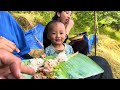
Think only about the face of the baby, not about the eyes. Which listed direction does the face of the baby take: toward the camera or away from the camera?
toward the camera

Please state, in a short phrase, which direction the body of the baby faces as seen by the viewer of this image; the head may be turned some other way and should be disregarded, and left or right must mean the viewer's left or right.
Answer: facing the viewer

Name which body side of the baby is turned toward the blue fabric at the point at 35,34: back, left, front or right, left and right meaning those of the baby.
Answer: right
